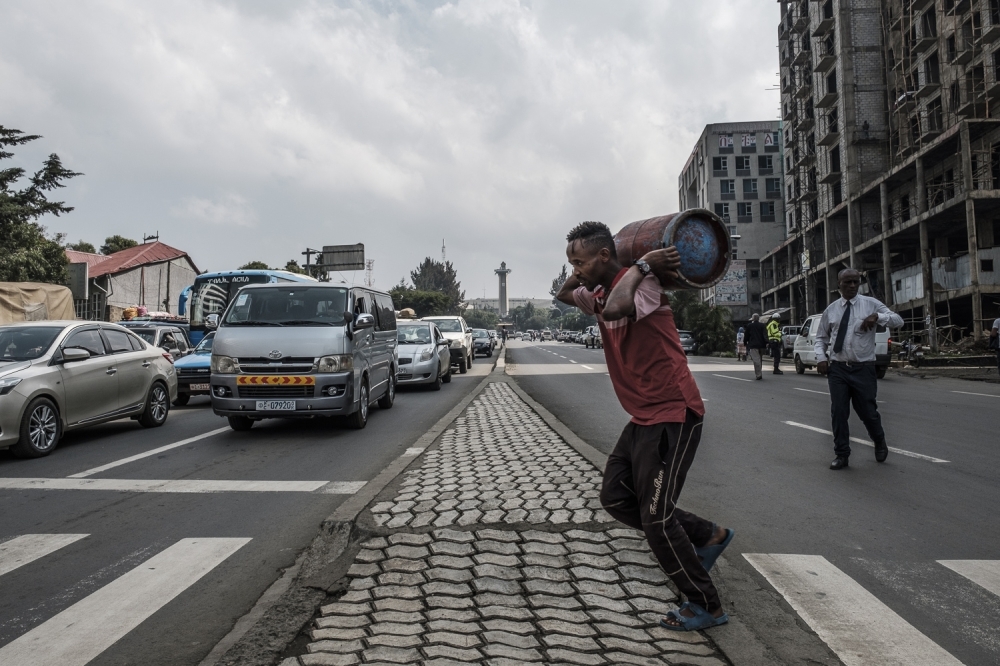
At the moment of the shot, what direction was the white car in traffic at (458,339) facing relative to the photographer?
facing the viewer

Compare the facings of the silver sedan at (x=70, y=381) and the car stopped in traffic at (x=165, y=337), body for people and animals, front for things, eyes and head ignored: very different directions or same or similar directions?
same or similar directions

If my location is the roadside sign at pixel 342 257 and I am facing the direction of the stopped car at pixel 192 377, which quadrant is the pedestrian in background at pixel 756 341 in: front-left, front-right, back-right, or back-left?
front-left

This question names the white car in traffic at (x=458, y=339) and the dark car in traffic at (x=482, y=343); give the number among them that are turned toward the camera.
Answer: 2

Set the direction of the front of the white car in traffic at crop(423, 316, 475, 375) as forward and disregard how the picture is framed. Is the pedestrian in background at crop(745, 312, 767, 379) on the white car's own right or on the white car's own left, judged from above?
on the white car's own left

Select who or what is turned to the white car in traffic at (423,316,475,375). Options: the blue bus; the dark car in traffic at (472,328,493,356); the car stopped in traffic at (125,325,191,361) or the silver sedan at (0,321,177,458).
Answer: the dark car in traffic at (472,328,493,356)

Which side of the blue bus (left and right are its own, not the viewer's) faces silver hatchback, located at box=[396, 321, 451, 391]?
left

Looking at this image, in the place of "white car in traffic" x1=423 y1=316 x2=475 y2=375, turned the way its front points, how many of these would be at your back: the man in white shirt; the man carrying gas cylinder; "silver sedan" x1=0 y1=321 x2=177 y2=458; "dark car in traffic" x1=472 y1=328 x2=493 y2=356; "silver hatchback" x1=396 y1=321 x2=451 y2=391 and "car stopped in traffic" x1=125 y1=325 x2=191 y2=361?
1

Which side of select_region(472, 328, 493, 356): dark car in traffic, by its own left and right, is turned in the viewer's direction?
front

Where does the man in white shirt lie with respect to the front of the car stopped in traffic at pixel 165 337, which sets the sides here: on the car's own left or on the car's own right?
on the car's own left

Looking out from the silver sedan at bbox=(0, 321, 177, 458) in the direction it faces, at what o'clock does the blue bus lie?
The blue bus is roughly at 5 o'clock from the silver sedan.

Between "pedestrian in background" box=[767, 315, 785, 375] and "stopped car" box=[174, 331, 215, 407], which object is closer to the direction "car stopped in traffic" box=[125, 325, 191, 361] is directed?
the stopped car

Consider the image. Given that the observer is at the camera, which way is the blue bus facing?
facing the viewer and to the left of the viewer

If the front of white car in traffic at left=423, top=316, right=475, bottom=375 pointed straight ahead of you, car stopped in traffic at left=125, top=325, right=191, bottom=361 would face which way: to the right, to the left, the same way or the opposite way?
the same way

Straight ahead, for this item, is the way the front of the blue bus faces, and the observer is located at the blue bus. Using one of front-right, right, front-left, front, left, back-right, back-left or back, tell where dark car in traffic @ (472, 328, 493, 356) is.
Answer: back

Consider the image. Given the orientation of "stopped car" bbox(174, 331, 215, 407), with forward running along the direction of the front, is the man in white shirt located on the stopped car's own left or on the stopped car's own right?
on the stopped car's own left

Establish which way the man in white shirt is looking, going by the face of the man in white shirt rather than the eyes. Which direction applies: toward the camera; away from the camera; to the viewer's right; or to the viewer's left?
toward the camera

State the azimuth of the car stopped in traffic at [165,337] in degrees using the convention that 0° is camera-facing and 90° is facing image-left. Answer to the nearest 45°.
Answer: approximately 45°

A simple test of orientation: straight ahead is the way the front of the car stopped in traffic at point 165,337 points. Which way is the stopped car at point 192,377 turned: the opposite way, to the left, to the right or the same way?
the same way
